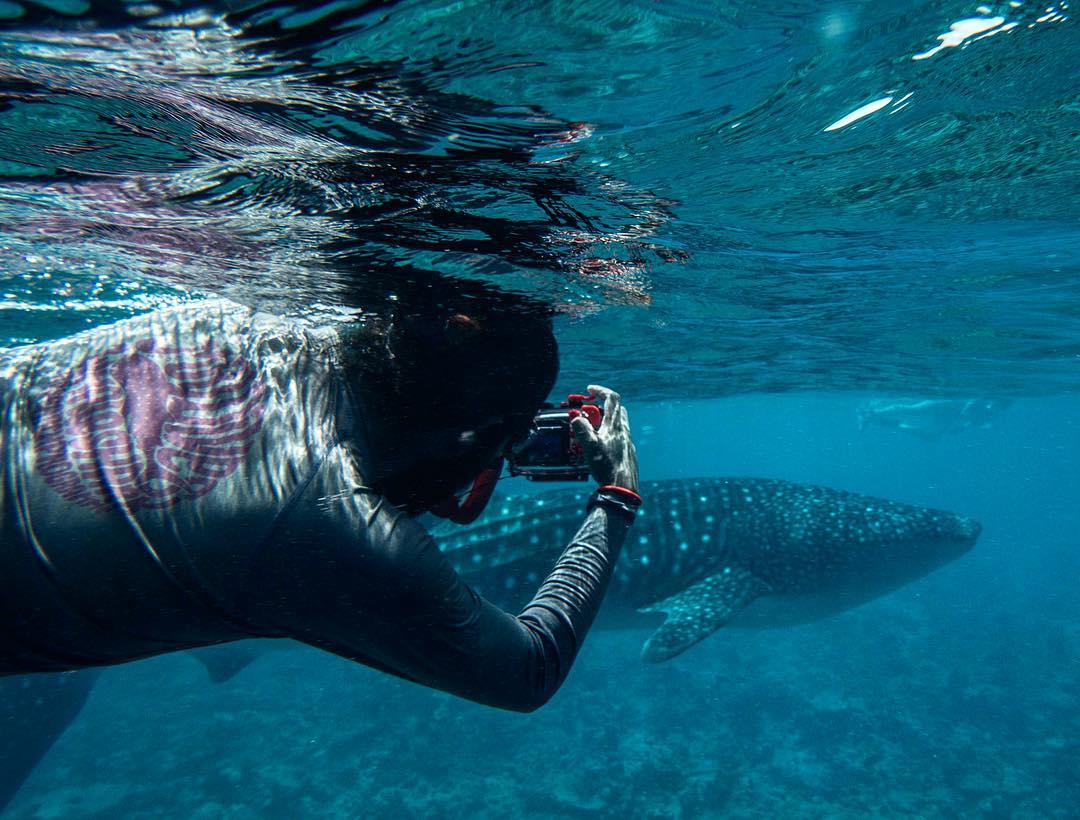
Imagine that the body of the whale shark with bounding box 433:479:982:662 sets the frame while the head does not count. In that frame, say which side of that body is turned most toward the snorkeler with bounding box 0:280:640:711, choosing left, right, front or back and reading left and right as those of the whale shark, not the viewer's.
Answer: right

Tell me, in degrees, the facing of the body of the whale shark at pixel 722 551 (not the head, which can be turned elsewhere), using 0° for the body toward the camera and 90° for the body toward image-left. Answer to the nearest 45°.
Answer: approximately 270°
